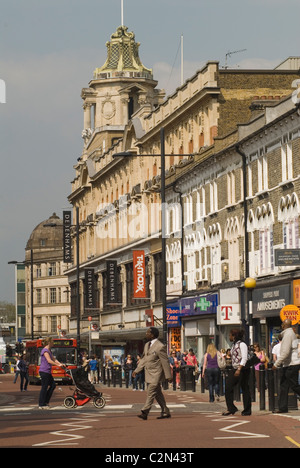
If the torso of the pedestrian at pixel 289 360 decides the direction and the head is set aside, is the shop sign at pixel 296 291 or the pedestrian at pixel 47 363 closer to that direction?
the pedestrian

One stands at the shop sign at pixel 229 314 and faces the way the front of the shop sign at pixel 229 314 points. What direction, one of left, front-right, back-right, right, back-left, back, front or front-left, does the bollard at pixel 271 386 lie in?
front

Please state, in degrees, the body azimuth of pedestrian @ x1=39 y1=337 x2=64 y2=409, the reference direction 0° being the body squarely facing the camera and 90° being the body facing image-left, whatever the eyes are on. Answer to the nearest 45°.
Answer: approximately 270°

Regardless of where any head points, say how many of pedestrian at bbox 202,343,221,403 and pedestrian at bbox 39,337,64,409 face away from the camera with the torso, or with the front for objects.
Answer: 1

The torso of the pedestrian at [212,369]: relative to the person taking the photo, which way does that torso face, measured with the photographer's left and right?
facing away from the viewer

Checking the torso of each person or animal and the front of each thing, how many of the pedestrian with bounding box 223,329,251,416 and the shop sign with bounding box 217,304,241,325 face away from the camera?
0

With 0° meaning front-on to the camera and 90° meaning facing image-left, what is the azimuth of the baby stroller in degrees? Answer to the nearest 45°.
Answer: approximately 270°

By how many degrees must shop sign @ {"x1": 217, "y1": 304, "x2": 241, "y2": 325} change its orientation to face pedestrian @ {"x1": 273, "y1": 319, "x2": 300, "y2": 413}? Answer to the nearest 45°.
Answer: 0° — it already faces them

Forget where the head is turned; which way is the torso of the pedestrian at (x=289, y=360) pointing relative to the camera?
to the viewer's left

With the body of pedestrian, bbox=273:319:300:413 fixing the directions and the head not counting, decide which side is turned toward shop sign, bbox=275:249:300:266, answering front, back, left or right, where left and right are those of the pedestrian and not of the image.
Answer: right

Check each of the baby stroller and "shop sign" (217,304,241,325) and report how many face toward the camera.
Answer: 1

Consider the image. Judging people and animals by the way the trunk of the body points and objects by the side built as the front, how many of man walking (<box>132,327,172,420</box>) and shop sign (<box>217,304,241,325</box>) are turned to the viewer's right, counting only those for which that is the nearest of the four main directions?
0

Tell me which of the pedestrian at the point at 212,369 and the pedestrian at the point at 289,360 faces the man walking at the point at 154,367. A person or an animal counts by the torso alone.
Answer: the pedestrian at the point at 289,360
